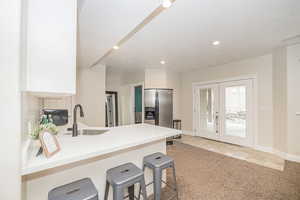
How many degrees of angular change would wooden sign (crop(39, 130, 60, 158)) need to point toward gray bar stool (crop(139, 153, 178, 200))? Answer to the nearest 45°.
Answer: approximately 45° to its left

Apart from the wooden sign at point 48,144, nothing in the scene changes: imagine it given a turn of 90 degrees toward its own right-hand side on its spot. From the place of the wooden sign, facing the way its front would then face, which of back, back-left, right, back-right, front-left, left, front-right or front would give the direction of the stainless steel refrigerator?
back

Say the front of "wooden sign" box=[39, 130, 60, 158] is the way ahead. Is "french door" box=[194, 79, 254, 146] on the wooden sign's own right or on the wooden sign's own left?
on the wooden sign's own left

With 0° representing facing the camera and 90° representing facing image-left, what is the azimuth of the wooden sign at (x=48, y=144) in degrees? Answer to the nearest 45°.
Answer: approximately 315°
